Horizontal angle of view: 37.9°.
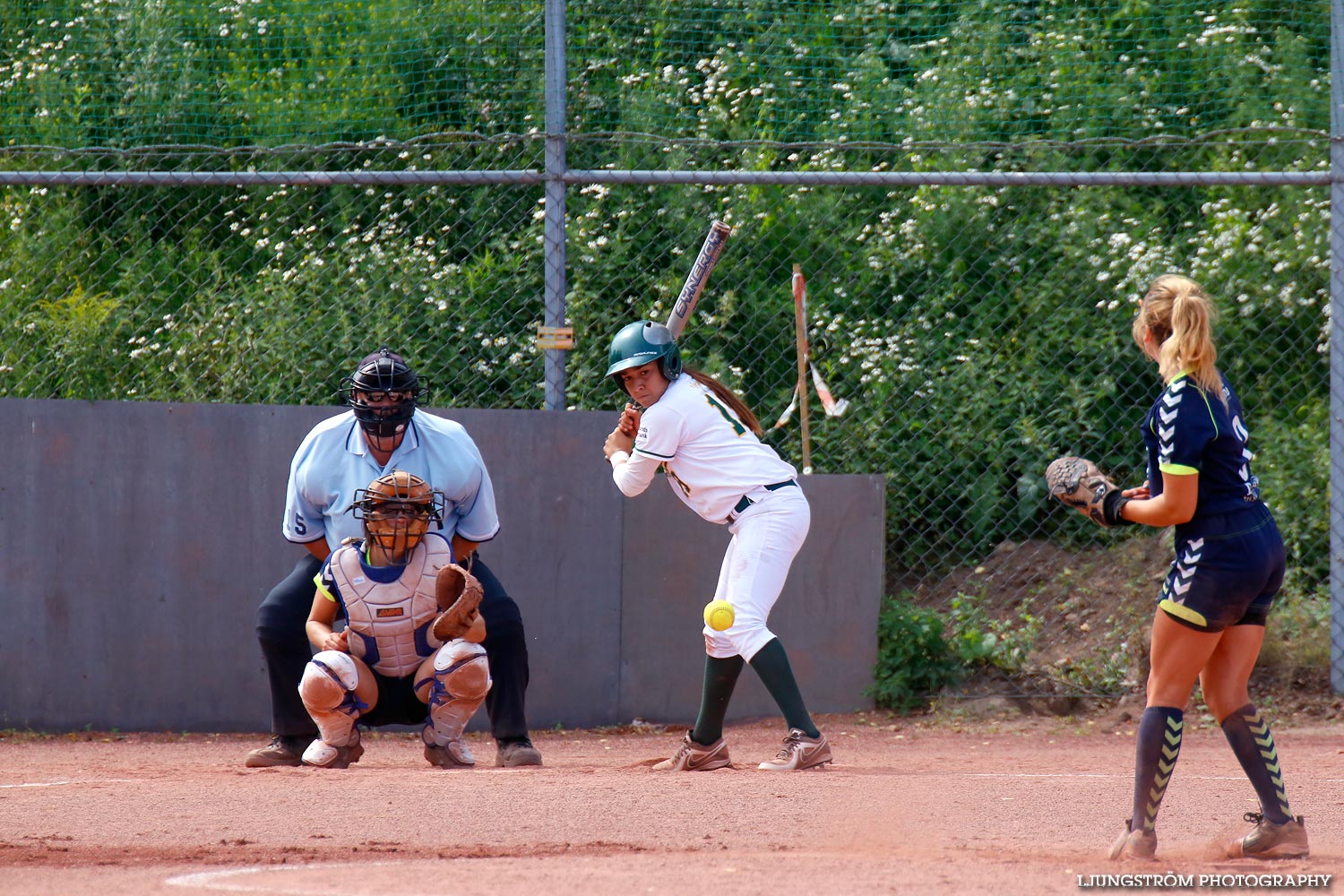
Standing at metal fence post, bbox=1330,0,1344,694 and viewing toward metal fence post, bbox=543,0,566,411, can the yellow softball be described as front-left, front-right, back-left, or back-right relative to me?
front-left

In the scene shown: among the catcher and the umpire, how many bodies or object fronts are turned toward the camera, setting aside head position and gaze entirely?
2

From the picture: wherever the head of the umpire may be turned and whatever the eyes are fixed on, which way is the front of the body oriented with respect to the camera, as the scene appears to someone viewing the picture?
toward the camera

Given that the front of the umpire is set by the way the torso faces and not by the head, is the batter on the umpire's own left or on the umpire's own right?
on the umpire's own left

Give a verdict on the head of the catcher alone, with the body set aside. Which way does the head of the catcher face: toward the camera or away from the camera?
toward the camera

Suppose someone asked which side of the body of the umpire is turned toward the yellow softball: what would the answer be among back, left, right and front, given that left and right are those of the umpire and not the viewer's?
left

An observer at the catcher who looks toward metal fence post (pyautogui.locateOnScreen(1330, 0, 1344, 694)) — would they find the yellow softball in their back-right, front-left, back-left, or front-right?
front-right

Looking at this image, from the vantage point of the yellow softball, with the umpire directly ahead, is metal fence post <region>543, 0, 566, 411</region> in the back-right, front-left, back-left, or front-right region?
front-right

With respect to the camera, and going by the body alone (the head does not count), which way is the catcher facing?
toward the camera

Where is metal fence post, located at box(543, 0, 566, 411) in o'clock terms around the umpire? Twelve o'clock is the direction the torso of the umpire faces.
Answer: The metal fence post is roughly at 7 o'clock from the umpire.

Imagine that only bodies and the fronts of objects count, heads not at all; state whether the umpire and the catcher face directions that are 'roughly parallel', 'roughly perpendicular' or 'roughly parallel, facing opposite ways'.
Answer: roughly parallel

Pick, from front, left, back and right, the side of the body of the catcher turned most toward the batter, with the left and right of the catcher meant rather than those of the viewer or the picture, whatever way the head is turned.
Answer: left
